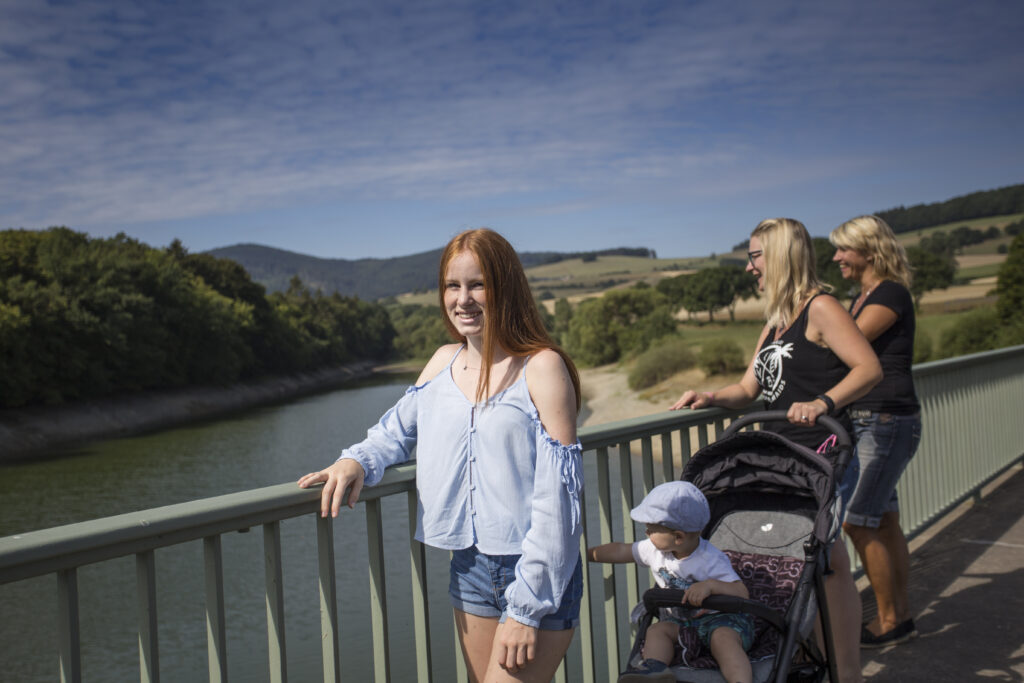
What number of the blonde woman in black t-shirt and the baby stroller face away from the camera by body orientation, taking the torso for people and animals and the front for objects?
0

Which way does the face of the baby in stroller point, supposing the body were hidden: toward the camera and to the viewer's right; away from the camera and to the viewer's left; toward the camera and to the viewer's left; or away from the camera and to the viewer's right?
toward the camera and to the viewer's left

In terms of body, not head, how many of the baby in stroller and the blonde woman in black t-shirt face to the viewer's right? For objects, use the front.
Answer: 0

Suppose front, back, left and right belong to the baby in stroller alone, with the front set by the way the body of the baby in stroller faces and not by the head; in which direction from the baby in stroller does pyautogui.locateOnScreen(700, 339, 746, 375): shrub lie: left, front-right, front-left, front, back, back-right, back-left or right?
back-right

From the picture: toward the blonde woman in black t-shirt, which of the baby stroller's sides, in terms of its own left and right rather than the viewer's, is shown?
back

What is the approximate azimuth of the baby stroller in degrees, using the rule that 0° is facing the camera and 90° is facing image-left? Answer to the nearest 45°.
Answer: approximately 45°

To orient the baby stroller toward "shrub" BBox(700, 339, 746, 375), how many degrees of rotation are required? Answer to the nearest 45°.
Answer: approximately 135° to its right

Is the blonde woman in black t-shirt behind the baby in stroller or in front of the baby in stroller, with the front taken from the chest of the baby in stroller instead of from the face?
behind

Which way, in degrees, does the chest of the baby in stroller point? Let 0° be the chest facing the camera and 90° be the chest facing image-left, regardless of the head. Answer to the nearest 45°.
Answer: approximately 45°

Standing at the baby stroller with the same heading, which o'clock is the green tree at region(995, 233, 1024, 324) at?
The green tree is roughly at 5 o'clock from the baby stroller.

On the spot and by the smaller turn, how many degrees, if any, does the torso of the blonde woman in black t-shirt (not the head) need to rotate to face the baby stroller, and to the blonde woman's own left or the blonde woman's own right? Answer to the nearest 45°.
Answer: approximately 90° to the blonde woman's own left

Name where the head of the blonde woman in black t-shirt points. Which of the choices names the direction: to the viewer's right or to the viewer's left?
to the viewer's left

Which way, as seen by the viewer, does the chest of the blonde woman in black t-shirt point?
to the viewer's left

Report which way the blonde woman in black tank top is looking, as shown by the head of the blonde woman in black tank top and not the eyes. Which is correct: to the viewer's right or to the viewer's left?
to the viewer's left
